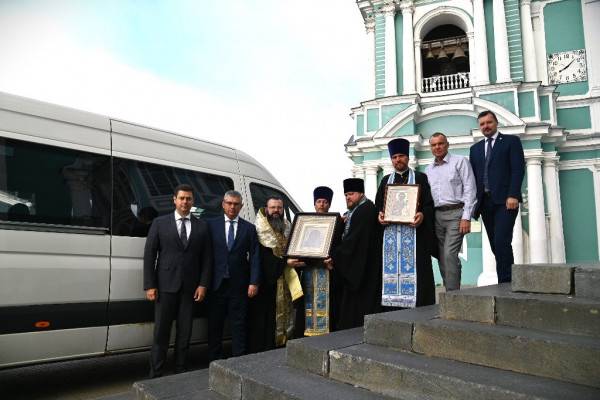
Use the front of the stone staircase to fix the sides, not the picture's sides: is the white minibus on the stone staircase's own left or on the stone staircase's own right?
on the stone staircase's own right

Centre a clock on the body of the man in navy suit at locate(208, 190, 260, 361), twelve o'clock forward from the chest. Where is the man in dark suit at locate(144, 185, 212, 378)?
The man in dark suit is roughly at 2 o'clock from the man in navy suit.

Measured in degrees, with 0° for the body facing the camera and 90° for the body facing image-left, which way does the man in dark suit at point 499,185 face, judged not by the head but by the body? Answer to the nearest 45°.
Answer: approximately 45°

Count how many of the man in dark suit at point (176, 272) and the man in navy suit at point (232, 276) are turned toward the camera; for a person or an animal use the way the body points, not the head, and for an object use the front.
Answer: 2
